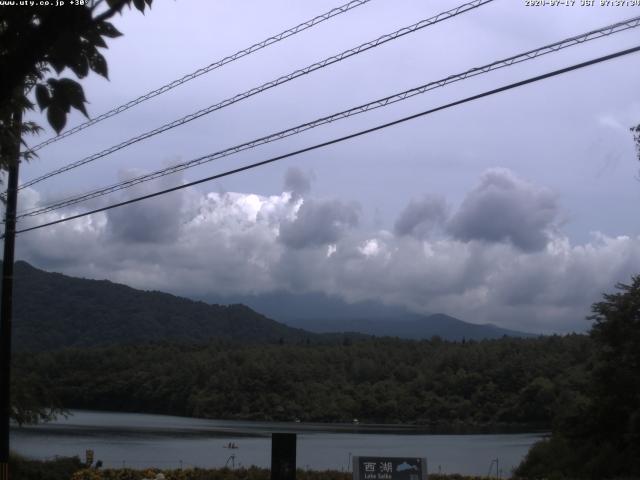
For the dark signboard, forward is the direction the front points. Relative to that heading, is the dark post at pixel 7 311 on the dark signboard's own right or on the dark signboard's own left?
on the dark signboard's own right

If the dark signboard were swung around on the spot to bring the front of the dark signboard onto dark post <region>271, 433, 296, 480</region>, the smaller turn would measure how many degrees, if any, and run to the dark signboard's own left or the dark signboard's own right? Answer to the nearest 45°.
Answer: approximately 90° to the dark signboard's own right

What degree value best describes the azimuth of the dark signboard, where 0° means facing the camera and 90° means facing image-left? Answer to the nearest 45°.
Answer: approximately 0°

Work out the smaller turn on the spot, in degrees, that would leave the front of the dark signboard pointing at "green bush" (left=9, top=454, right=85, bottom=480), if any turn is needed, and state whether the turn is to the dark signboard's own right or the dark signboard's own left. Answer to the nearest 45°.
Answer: approximately 135° to the dark signboard's own right
